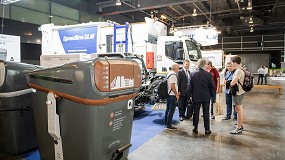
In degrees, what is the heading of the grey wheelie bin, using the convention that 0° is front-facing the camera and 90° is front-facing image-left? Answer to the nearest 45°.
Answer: approximately 315°

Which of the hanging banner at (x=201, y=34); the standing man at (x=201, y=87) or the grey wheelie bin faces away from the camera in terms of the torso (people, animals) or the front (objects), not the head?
the standing man

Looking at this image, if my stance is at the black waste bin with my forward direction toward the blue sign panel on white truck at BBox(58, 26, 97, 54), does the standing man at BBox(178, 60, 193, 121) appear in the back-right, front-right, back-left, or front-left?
front-right

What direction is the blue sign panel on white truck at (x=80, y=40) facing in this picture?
toward the camera

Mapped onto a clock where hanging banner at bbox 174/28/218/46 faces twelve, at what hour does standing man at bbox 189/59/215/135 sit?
The standing man is roughly at 12 o'clock from the hanging banner.

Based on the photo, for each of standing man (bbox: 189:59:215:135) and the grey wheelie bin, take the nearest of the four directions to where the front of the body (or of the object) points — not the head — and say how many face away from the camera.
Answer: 1

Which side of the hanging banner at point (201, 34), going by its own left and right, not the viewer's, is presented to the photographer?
front

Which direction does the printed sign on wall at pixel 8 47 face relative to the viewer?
toward the camera
